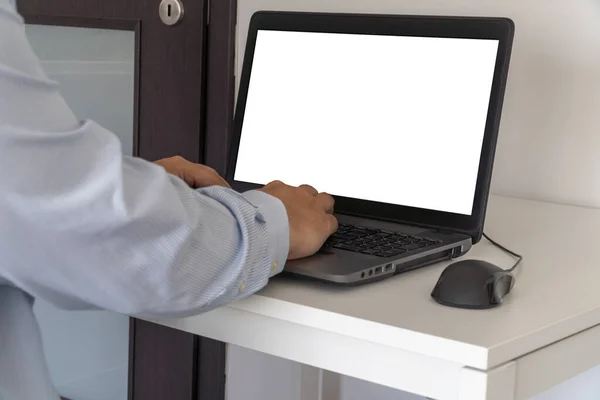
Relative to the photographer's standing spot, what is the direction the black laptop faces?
facing the viewer and to the left of the viewer

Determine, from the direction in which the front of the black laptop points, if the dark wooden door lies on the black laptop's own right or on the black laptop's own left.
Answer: on the black laptop's own right
